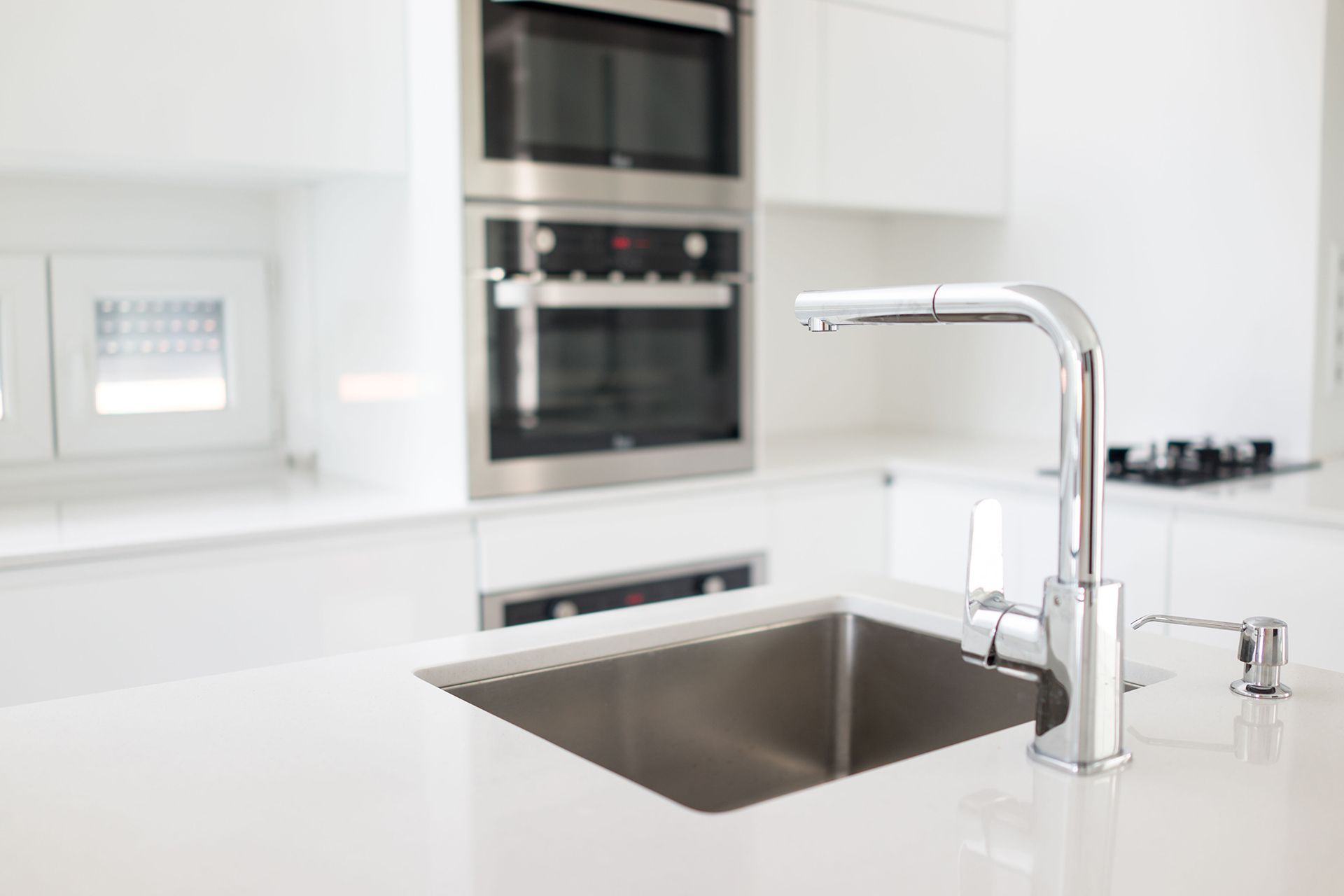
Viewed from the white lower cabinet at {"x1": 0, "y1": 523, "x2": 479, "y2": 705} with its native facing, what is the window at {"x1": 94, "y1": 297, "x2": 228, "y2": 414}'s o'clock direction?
The window is roughly at 7 o'clock from the white lower cabinet.

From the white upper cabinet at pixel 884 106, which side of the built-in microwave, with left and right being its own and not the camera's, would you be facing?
left

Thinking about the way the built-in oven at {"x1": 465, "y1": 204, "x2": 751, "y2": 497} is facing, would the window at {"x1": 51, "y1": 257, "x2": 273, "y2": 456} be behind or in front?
behind

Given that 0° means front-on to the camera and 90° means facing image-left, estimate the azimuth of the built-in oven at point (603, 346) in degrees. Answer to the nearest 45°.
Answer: approximately 315°

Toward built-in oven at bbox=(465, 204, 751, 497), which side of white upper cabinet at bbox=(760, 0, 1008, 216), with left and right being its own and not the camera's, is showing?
right

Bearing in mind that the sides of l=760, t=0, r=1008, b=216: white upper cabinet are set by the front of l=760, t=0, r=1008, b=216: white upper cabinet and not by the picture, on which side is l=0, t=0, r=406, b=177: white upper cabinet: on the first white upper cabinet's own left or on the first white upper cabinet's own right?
on the first white upper cabinet's own right
